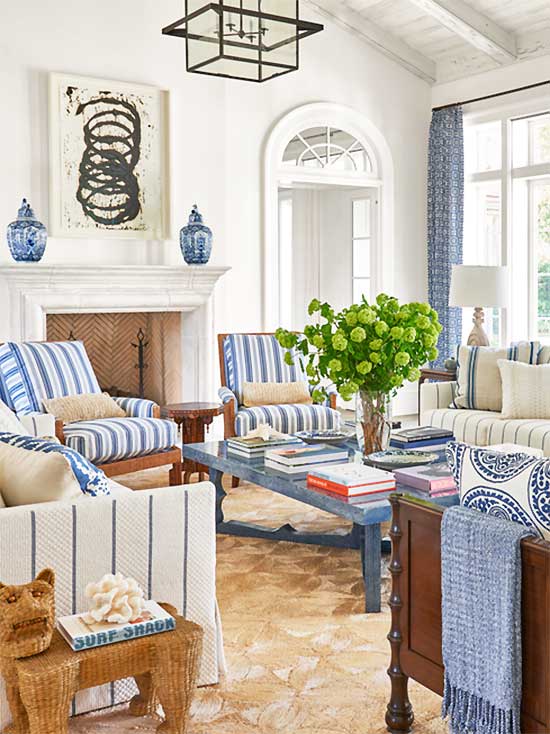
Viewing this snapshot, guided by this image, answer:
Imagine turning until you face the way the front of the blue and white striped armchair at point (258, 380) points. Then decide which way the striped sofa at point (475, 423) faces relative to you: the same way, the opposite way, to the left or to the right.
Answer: to the right

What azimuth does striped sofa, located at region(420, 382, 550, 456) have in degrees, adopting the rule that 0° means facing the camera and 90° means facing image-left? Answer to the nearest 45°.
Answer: approximately 45°

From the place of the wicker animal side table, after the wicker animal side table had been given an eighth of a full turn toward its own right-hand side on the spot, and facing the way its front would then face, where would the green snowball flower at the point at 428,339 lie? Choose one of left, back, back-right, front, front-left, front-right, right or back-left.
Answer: back-right

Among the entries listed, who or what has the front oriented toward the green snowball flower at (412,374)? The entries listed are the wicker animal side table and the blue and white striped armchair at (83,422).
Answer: the blue and white striped armchair

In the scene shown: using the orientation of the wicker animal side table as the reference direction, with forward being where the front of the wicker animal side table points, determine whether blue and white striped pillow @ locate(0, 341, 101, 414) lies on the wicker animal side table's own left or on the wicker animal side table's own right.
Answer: on the wicker animal side table's own right

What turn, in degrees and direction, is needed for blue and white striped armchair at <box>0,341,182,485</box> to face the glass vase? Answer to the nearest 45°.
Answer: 0° — it already faces it

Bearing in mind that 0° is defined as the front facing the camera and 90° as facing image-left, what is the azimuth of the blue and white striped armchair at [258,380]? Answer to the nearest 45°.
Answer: approximately 315°

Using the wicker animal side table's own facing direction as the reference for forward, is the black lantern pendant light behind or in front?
behind

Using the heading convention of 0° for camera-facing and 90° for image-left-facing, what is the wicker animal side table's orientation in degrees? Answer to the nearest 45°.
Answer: approximately 45°
